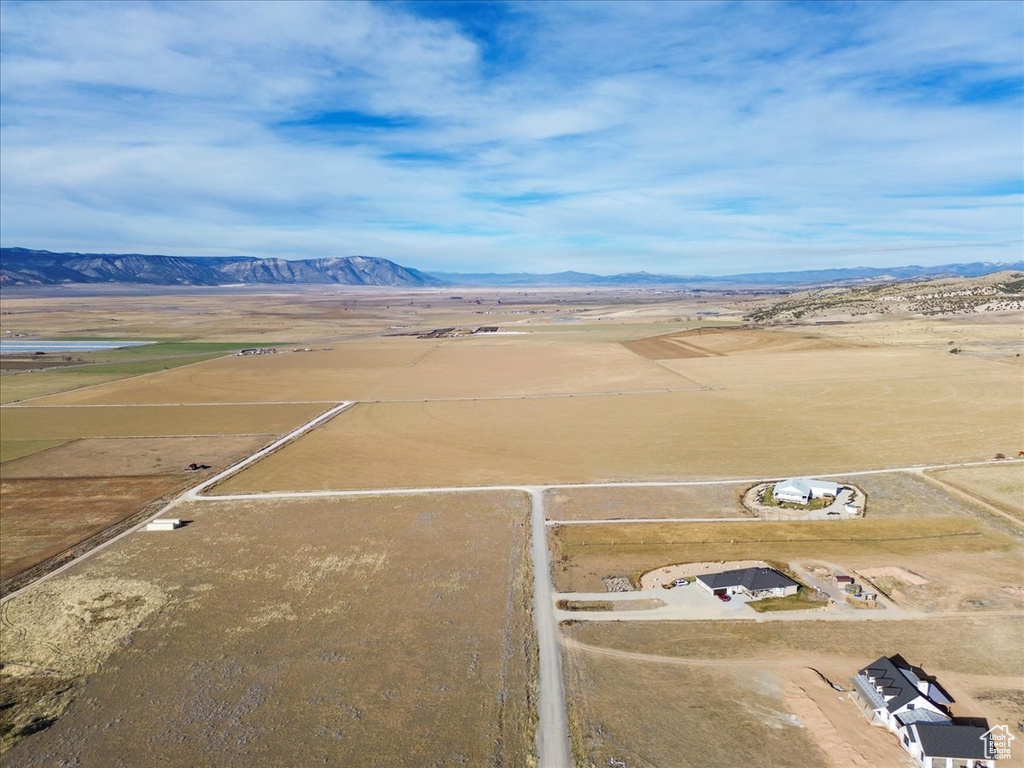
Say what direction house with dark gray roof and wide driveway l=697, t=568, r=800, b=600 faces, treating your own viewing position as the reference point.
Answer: facing the viewer

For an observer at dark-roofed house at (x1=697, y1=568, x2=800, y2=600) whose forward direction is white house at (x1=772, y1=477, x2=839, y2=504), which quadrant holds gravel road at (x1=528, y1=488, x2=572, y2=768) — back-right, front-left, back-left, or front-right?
back-left

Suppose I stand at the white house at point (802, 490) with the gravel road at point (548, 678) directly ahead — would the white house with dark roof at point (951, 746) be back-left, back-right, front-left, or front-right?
front-left

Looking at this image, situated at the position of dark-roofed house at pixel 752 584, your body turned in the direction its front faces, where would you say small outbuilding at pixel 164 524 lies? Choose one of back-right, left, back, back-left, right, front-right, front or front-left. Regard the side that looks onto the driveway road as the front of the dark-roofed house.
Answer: right

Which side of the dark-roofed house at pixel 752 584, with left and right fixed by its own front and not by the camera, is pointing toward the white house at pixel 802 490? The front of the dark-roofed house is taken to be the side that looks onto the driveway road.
back

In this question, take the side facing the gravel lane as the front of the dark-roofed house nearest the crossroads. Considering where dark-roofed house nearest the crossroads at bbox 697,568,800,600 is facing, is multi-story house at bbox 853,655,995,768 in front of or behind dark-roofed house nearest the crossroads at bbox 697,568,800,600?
in front

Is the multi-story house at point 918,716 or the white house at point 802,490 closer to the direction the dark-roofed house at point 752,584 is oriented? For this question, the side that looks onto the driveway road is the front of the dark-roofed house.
the multi-story house

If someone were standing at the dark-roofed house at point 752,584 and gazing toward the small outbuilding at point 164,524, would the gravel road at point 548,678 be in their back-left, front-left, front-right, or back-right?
front-left

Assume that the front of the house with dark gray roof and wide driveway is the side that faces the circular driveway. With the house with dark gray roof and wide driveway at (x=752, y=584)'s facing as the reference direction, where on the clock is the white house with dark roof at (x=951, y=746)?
The white house with dark roof is roughly at 11 o'clock from the house with dark gray roof and wide driveway.
